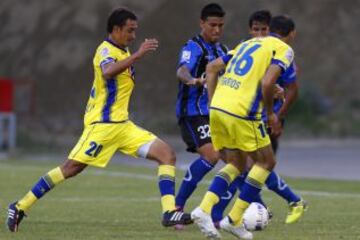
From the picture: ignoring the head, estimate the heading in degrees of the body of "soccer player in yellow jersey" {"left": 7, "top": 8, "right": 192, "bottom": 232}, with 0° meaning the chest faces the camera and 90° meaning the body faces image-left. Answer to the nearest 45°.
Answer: approximately 270°

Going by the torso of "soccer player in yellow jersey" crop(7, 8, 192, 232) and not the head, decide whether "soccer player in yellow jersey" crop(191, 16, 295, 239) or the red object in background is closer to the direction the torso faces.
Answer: the soccer player in yellow jersey

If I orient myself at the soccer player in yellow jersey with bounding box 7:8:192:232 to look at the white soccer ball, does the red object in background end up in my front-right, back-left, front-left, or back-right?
back-left

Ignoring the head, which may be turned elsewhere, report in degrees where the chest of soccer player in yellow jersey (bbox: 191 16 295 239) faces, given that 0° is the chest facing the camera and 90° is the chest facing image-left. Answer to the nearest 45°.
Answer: approximately 225°
